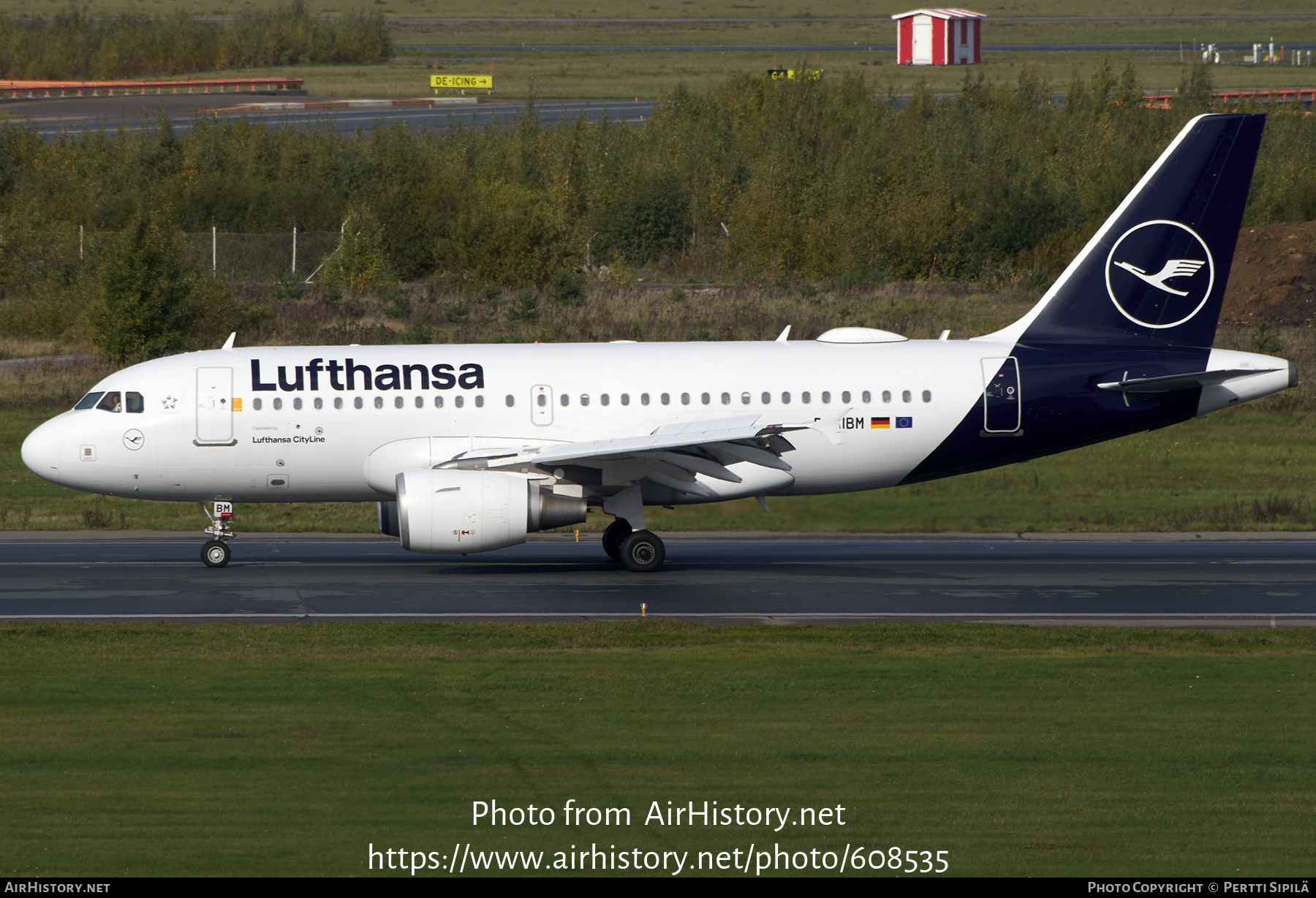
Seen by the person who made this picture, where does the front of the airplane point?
facing to the left of the viewer

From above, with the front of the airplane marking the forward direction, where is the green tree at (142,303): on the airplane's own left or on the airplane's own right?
on the airplane's own right
